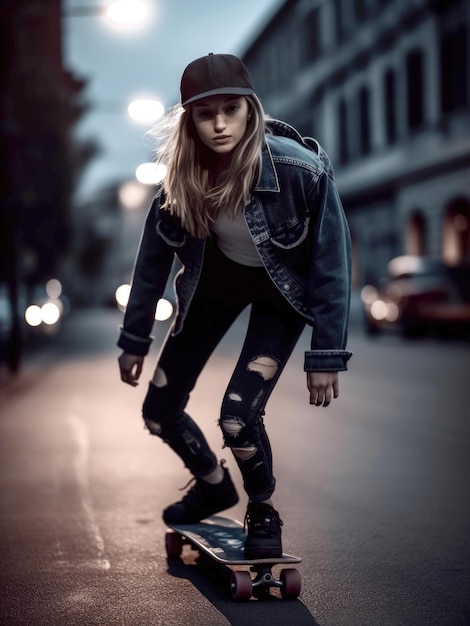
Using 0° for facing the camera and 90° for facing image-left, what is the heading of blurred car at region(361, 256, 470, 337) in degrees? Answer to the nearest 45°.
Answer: approximately 45°

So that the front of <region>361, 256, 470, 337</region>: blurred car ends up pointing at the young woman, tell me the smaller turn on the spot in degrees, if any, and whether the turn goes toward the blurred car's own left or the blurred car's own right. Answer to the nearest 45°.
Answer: approximately 45° to the blurred car's own left

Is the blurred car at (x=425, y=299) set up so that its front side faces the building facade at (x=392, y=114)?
no

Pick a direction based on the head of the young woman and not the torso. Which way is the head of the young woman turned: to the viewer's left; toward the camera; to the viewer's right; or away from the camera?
toward the camera

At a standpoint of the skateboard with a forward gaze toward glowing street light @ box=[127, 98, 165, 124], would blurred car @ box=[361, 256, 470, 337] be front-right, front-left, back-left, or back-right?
front-right

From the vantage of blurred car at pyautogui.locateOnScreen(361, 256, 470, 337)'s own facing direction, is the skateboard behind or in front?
in front
